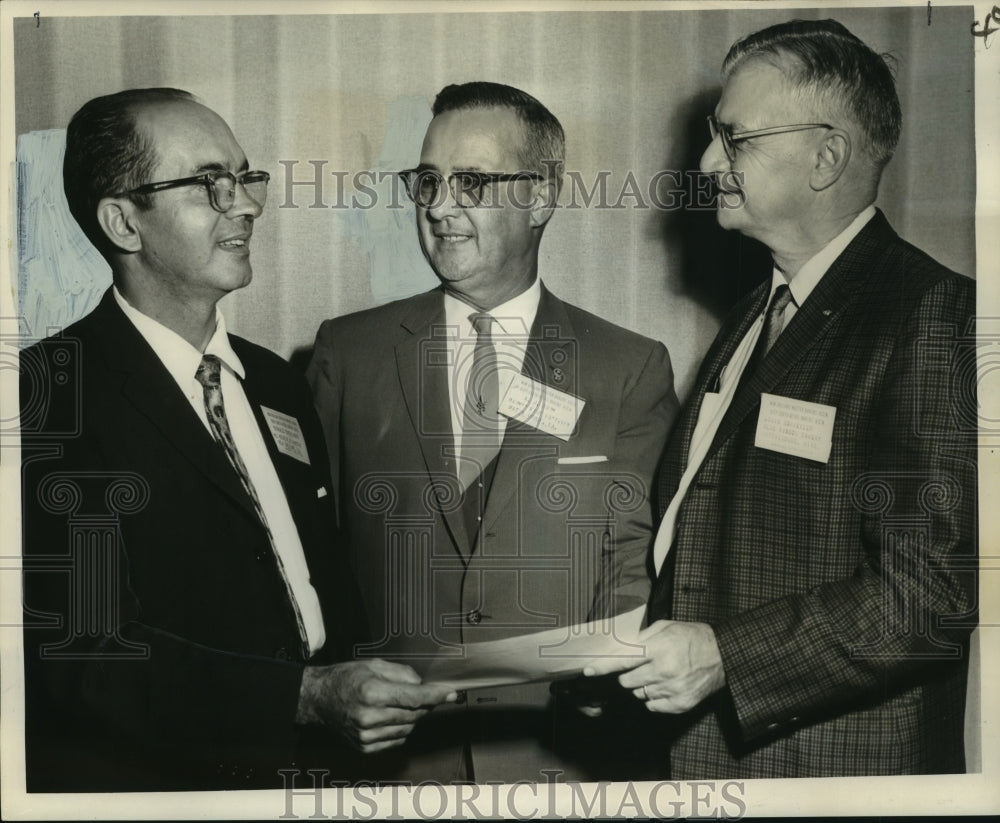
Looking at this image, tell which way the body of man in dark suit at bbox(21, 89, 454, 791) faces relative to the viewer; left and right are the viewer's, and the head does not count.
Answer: facing the viewer and to the right of the viewer

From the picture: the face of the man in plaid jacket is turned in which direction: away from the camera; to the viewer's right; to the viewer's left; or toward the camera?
to the viewer's left

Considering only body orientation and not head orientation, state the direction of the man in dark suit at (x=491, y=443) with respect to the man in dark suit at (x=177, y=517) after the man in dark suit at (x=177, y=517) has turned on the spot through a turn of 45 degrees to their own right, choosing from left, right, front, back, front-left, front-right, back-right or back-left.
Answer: left

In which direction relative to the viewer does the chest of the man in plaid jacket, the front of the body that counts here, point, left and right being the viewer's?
facing the viewer and to the left of the viewer

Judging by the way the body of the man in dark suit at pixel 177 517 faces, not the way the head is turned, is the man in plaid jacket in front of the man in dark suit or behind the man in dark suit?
in front

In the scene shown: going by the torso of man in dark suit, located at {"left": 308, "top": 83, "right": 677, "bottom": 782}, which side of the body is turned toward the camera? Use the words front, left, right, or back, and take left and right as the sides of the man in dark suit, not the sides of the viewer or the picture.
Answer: front

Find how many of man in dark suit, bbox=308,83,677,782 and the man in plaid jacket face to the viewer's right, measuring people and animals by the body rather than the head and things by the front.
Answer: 0
